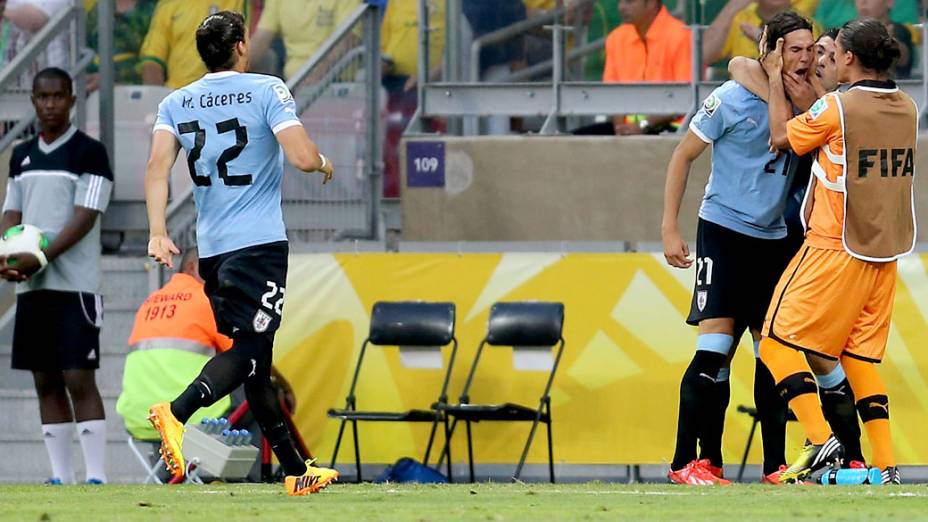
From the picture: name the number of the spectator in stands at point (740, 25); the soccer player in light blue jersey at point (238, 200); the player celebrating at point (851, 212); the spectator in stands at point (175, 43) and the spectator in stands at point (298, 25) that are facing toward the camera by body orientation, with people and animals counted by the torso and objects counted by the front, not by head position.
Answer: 3

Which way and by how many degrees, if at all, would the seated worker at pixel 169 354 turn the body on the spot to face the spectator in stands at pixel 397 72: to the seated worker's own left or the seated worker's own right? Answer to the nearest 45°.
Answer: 0° — they already face them

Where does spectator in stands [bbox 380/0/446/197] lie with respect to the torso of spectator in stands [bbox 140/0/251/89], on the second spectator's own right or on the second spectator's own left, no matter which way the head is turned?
on the second spectator's own left

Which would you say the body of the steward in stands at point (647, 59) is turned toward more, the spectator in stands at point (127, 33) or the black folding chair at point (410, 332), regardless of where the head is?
the black folding chair

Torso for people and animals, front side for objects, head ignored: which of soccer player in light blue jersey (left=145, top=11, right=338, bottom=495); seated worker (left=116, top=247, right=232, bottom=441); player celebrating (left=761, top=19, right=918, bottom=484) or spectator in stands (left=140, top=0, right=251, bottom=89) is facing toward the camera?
the spectator in stands

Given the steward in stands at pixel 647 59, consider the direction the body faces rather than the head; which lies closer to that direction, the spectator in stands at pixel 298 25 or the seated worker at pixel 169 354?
the seated worker

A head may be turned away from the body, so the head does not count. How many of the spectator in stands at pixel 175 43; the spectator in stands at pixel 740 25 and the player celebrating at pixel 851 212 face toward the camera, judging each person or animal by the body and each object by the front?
2

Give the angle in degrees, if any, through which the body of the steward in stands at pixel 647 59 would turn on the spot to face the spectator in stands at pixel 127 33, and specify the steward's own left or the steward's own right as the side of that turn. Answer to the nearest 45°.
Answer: approximately 90° to the steward's own right

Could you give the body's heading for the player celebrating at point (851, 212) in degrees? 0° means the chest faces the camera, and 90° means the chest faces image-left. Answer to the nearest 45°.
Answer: approximately 135°

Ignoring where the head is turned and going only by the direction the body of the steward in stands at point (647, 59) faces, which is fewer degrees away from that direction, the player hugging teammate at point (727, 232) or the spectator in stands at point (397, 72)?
the player hugging teammate

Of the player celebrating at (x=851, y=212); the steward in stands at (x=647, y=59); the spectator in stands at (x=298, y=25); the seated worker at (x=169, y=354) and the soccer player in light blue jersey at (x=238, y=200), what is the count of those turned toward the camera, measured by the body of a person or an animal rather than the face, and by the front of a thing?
2

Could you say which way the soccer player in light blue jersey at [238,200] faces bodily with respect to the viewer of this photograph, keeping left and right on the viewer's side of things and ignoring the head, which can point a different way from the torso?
facing away from the viewer and to the right of the viewer

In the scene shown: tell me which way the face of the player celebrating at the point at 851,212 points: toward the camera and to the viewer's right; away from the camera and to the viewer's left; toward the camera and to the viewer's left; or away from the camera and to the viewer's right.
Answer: away from the camera and to the viewer's left
